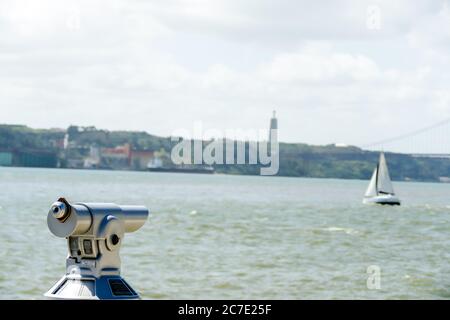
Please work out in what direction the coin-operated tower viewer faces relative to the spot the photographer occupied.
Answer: facing away from the viewer and to the right of the viewer
